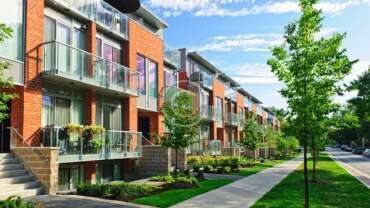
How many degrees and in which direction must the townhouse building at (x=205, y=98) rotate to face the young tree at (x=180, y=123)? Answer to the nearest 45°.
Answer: approximately 45° to its right

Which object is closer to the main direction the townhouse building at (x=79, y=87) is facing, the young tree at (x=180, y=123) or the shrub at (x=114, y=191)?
the shrub

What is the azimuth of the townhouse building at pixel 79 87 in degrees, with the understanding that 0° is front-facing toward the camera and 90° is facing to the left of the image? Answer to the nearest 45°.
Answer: approximately 315°

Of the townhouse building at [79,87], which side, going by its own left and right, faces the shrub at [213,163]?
left

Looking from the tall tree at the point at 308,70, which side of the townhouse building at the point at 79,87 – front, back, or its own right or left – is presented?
front

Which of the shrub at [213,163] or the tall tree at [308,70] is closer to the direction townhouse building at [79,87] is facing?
the tall tree
